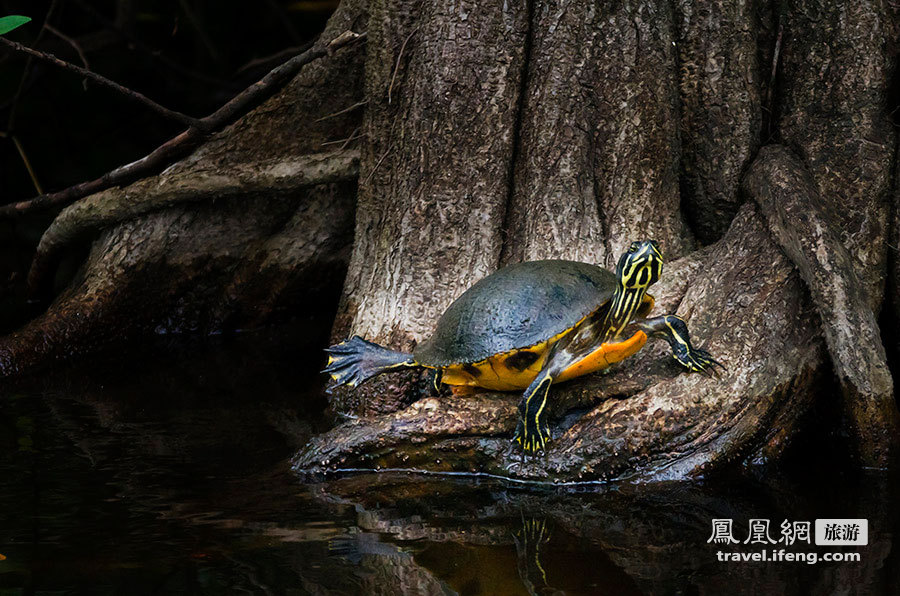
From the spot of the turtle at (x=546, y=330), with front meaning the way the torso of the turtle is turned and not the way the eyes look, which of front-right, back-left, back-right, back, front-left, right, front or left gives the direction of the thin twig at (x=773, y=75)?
left

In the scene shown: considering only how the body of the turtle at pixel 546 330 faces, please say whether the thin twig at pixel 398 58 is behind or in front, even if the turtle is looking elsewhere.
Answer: behind

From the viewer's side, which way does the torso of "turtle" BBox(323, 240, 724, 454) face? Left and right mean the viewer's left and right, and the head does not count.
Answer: facing the viewer and to the right of the viewer

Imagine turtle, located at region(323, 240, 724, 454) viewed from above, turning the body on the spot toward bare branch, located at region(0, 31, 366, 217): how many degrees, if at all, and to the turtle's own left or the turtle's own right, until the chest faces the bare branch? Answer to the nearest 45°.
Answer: approximately 180°

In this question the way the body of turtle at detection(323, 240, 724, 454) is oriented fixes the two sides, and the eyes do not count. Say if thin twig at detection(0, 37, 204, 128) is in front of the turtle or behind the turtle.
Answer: behind
